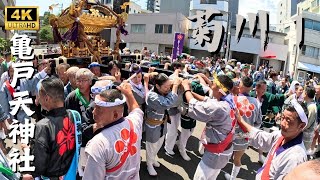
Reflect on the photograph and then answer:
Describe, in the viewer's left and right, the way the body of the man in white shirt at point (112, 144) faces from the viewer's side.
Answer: facing away from the viewer and to the left of the viewer

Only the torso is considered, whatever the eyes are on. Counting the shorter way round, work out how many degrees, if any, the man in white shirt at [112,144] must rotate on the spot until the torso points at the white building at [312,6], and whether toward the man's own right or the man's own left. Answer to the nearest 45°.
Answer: approximately 90° to the man's own right

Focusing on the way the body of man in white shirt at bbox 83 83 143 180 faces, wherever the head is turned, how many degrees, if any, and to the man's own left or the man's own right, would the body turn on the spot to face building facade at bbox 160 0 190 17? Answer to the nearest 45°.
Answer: approximately 45° to the man's own right

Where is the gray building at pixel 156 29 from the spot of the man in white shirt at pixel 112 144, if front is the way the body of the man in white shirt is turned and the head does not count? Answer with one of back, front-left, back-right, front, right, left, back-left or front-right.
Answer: front-right
